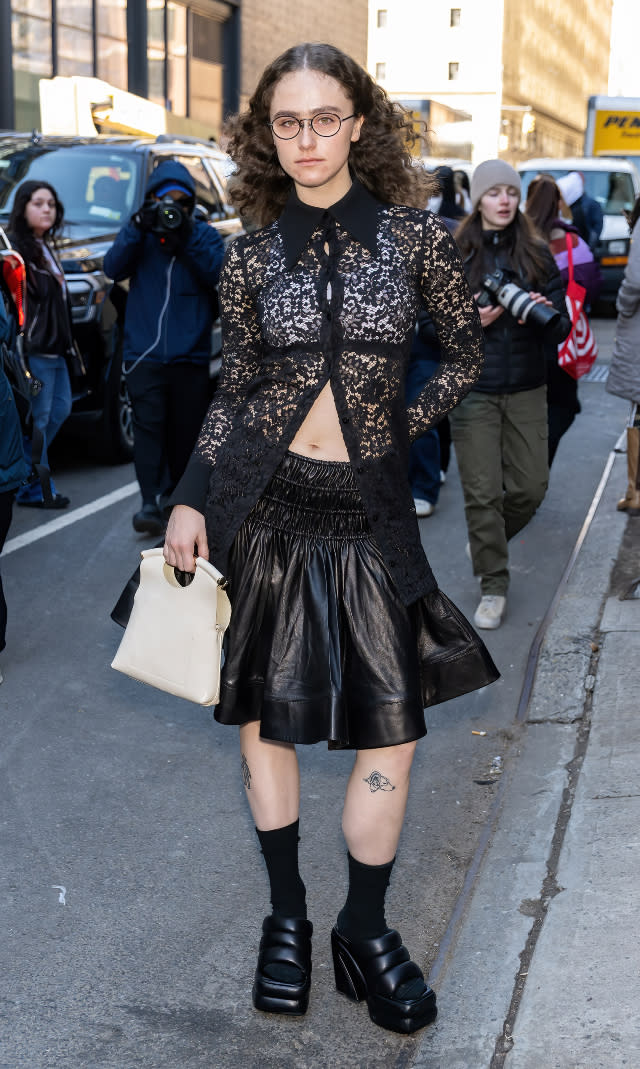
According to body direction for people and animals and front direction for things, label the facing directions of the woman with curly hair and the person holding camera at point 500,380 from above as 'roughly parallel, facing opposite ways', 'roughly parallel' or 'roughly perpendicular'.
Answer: roughly parallel

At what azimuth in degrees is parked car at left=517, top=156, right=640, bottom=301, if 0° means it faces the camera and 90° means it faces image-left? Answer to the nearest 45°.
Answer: approximately 0°

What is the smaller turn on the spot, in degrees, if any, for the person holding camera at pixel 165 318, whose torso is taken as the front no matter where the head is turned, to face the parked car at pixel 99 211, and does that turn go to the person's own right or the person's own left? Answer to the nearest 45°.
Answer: approximately 180°

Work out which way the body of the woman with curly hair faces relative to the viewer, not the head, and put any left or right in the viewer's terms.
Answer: facing the viewer

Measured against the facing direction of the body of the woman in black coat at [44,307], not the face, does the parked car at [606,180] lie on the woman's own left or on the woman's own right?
on the woman's own left

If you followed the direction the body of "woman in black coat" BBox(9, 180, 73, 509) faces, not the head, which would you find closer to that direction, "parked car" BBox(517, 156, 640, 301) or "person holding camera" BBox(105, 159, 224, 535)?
the person holding camera

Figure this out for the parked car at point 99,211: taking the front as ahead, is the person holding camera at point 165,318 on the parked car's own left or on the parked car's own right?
on the parked car's own left

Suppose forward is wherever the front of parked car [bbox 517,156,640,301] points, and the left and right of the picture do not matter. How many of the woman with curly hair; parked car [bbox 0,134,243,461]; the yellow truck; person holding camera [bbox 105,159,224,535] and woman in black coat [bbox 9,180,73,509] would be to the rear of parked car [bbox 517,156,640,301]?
1

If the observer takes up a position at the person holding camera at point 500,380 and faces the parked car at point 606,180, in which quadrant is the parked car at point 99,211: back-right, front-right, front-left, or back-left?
front-left

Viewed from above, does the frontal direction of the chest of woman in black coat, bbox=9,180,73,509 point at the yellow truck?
no

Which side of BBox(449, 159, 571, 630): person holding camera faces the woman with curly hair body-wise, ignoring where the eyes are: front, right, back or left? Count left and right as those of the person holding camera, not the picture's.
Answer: front

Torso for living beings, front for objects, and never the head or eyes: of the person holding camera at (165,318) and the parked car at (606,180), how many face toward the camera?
2

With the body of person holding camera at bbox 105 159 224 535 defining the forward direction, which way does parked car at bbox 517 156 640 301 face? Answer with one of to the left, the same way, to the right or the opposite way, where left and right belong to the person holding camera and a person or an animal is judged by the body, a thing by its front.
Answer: the same way

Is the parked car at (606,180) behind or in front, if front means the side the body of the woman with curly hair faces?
behind

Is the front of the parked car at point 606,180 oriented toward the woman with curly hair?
yes

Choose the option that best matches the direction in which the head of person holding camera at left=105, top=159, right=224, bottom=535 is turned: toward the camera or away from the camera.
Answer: toward the camera

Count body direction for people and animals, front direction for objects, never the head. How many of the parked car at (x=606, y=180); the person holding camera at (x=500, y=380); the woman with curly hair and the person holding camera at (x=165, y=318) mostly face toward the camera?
4

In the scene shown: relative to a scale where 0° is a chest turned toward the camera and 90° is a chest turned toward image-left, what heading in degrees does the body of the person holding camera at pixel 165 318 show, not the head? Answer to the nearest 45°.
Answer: approximately 0°

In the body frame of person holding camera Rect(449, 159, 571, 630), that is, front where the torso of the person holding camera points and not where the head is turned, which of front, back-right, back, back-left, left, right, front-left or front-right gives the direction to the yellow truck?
back
